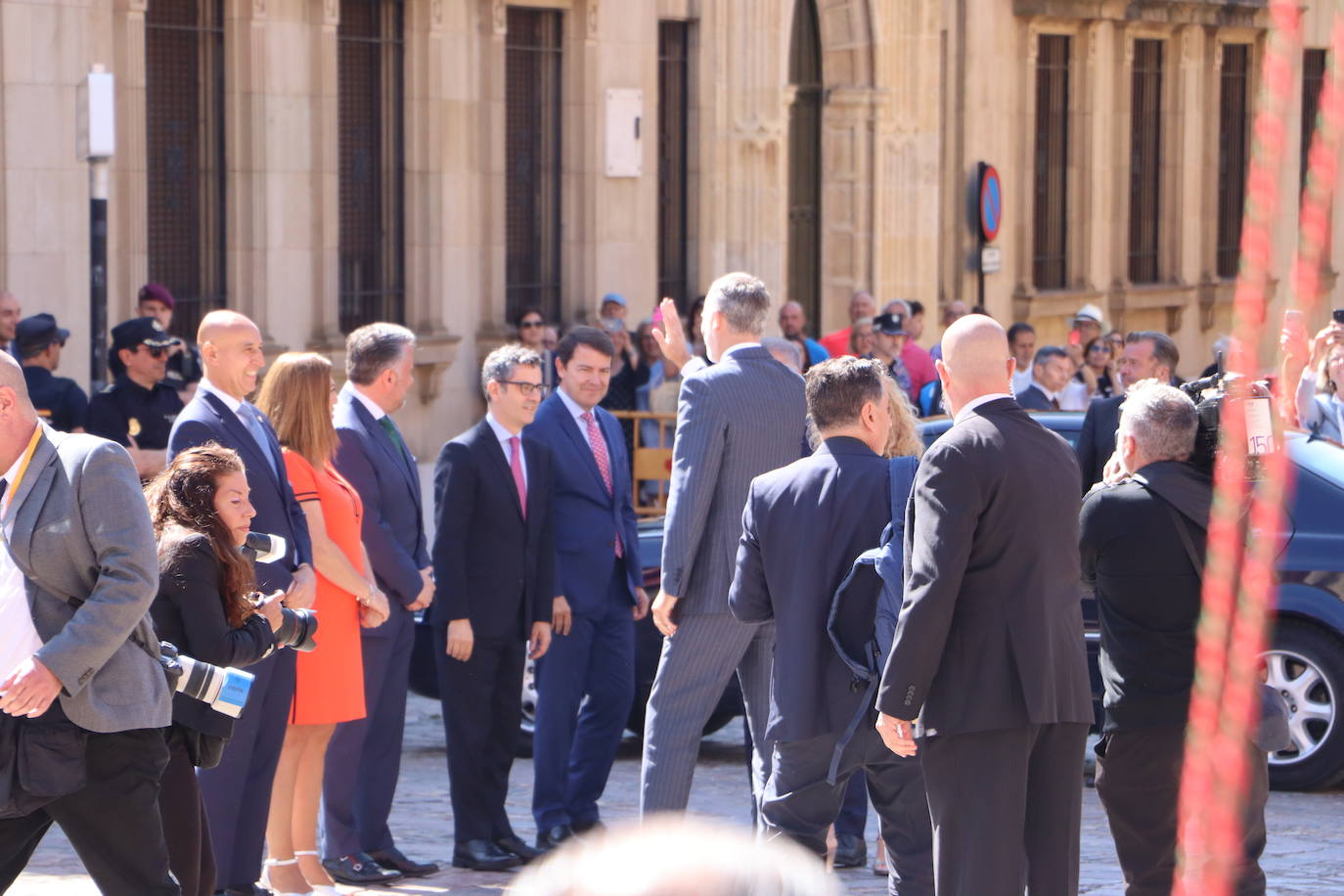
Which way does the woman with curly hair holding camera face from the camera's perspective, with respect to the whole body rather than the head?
to the viewer's right

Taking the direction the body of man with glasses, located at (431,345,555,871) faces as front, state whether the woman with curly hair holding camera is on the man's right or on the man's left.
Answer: on the man's right

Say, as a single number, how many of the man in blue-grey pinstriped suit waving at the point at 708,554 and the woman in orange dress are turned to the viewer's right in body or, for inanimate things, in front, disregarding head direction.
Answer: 1

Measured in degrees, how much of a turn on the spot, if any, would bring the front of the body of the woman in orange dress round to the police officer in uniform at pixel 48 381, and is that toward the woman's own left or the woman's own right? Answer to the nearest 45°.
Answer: approximately 90° to the woman's own left

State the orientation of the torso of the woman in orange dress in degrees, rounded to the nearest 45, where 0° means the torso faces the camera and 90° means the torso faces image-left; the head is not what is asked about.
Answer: approximately 270°
